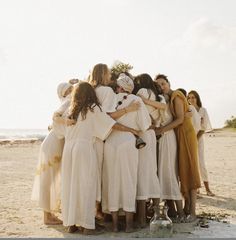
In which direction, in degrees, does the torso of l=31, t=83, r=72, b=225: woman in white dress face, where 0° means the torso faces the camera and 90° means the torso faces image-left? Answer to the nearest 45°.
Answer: approximately 270°

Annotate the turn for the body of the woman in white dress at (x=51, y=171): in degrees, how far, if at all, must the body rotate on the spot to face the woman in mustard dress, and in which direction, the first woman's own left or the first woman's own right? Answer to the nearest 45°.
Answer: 0° — they already face them

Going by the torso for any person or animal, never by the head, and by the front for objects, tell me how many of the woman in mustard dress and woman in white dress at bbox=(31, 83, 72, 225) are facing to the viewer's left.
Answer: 1

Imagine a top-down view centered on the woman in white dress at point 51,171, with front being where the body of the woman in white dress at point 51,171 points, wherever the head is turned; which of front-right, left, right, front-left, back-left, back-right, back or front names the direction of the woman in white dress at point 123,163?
front-right

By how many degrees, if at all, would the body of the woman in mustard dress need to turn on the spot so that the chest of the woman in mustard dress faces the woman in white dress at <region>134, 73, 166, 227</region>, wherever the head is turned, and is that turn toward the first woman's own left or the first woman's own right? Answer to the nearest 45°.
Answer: approximately 45° to the first woman's own left

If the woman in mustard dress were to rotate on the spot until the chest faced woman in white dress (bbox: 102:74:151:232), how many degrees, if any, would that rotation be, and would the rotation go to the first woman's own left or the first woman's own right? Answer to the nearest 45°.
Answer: approximately 45° to the first woman's own left

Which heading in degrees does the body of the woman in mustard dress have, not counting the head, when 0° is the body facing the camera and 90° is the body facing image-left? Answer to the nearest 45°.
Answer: approximately 90°

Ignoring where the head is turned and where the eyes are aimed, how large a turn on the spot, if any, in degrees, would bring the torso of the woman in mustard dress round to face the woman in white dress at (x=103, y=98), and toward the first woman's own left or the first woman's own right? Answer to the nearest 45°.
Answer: approximately 45° to the first woman's own left

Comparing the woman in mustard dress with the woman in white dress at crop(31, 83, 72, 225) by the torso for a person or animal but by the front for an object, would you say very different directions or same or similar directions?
very different directions

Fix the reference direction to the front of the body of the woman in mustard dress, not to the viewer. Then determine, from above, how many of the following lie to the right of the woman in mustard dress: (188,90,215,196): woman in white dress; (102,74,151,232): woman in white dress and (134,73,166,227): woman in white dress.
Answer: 1
